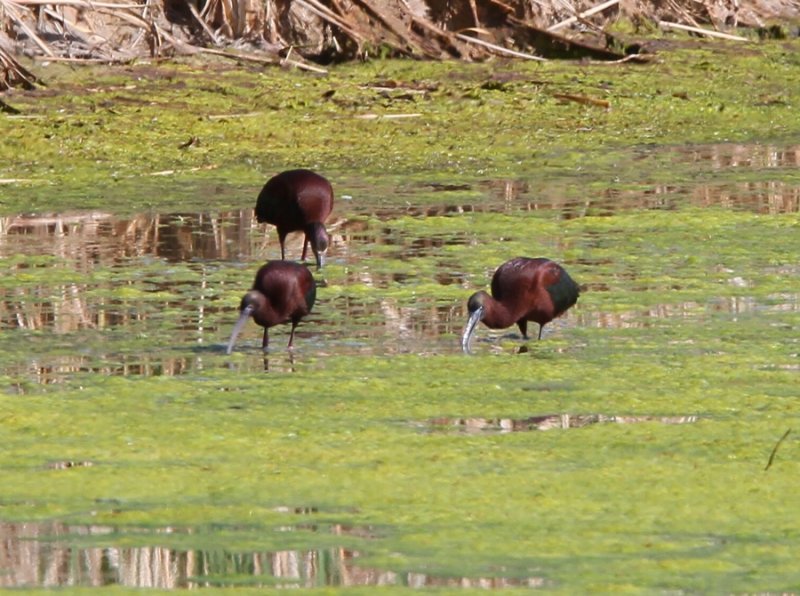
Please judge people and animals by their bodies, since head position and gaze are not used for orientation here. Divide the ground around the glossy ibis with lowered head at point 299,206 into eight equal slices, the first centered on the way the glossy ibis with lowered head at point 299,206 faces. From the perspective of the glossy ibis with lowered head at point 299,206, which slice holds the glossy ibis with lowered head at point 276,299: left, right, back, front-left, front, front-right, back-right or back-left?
front-right

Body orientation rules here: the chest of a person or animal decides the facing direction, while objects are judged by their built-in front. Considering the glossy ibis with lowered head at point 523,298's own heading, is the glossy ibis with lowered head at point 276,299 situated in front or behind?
in front

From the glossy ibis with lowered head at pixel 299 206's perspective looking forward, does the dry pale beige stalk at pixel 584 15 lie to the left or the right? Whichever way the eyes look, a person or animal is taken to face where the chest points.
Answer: on its left

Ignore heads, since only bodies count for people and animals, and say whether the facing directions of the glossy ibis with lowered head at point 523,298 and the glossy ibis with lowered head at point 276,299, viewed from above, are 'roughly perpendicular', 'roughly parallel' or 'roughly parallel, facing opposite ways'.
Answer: roughly parallel

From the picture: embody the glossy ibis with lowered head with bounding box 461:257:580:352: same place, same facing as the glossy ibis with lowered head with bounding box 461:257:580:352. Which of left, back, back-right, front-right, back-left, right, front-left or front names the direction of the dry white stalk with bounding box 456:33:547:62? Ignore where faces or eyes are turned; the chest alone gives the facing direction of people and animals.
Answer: back-right

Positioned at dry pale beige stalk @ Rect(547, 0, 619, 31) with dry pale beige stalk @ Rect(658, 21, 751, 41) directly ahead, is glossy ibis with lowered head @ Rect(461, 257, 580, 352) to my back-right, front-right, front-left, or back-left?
back-right

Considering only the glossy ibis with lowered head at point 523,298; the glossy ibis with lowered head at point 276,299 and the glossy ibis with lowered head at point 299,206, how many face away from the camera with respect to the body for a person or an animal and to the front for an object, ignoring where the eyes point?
0

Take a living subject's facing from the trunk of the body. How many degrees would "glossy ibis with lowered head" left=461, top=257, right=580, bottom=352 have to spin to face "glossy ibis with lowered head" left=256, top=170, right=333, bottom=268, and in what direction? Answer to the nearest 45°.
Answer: approximately 90° to its right

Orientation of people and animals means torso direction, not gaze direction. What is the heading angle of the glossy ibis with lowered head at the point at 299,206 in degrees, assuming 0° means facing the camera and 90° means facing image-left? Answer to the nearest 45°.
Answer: approximately 315°

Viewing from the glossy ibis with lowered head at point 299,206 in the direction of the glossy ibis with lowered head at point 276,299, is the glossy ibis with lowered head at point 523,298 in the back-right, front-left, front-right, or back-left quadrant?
front-left

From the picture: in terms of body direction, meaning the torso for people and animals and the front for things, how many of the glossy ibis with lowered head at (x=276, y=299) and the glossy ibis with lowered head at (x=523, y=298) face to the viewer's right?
0

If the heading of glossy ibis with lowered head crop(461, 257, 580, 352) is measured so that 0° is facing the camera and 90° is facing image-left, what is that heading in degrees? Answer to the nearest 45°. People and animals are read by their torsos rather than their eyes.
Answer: approximately 45°

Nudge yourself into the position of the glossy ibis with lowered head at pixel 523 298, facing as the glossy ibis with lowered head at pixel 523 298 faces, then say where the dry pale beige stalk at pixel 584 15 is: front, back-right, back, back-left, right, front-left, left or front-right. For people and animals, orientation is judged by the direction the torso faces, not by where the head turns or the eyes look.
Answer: back-right
